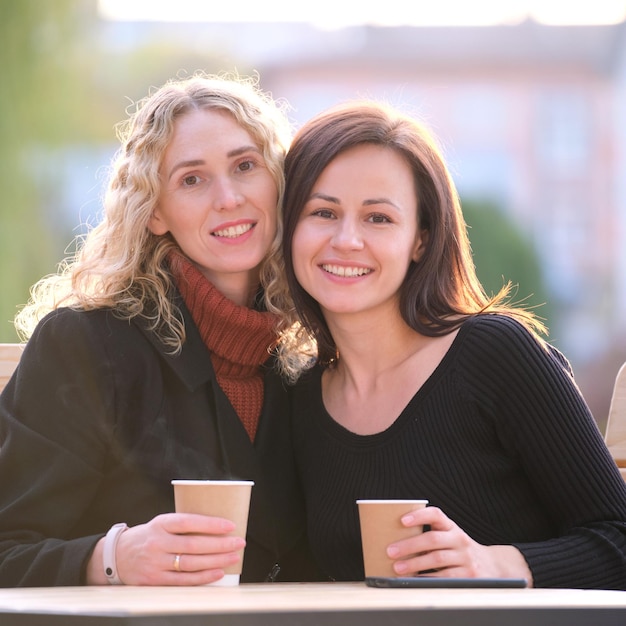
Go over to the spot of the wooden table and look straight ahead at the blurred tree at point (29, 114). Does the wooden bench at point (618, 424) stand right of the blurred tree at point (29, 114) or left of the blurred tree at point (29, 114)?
right

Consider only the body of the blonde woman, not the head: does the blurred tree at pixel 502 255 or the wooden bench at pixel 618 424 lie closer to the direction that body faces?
the wooden bench

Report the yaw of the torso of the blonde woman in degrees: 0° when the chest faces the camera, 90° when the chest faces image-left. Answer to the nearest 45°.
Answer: approximately 315°

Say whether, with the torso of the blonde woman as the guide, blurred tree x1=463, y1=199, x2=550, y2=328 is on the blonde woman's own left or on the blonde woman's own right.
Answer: on the blonde woman's own left

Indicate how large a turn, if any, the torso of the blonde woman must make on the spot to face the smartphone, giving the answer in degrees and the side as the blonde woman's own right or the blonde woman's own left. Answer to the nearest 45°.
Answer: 0° — they already face it

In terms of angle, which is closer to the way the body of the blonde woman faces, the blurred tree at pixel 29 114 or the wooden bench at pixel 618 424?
the wooden bench

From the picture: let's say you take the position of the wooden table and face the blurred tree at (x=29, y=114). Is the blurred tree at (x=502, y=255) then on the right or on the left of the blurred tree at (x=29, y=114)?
right

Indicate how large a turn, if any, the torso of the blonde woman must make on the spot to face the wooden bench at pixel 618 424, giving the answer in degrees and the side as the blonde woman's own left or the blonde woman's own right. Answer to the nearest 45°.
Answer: approximately 45° to the blonde woman's own left
